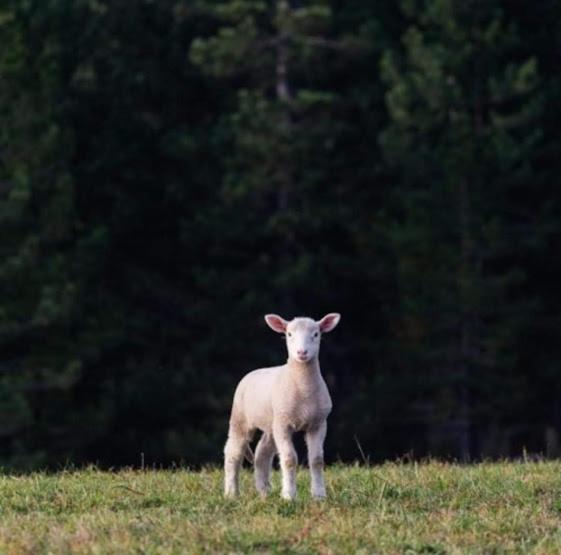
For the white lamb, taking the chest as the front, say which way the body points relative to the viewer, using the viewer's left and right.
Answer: facing the viewer and to the right of the viewer
